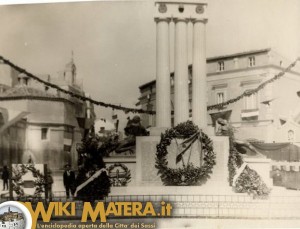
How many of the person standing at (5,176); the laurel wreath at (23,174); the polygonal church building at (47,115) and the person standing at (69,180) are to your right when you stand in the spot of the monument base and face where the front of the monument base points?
4

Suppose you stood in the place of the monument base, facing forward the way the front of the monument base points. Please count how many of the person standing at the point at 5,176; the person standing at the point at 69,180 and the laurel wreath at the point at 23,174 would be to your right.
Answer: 3

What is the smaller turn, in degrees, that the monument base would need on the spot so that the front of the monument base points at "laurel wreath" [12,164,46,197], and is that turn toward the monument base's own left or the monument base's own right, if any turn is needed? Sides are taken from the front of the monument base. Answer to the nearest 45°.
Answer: approximately 90° to the monument base's own right

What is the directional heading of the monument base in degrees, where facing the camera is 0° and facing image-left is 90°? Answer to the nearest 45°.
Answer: approximately 0°

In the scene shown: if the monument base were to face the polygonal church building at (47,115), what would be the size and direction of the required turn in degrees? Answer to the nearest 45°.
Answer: approximately 90° to its right

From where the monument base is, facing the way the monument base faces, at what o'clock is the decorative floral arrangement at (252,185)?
The decorative floral arrangement is roughly at 9 o'clock from the monument base.

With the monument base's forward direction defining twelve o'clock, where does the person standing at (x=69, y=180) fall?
The person standing is roughly at 3 o'clock from the monument base.
